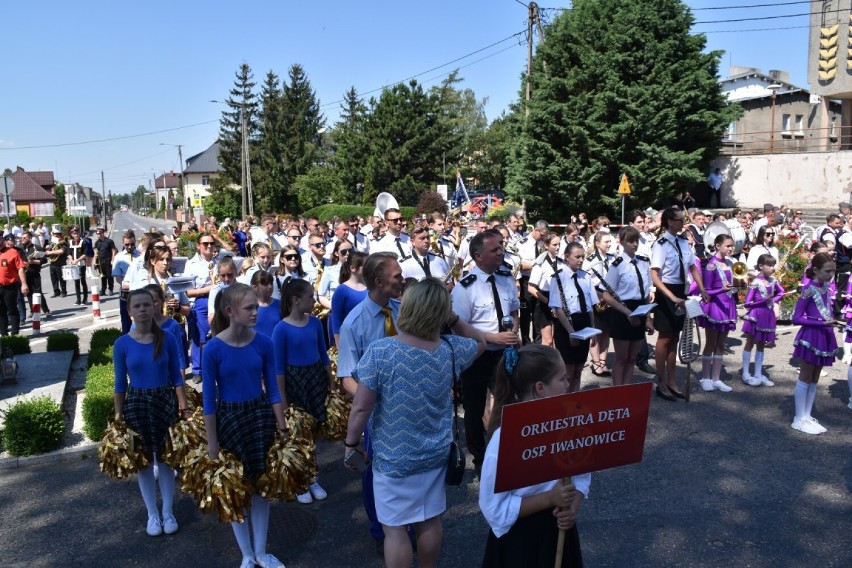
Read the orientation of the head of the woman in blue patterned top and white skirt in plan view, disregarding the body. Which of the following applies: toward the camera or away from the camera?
away from the camera

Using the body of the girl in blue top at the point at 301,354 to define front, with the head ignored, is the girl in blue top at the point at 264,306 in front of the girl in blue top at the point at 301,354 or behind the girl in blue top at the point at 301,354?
behind

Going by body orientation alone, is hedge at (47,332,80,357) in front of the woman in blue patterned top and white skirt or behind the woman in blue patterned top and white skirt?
in front

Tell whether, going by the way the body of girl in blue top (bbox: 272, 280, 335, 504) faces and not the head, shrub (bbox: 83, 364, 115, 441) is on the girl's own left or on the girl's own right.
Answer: on the girl's own right

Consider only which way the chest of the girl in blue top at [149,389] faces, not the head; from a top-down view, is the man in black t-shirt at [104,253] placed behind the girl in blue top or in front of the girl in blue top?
behind

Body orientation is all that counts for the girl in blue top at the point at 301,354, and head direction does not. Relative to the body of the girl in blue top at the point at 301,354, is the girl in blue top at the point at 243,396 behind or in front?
in front

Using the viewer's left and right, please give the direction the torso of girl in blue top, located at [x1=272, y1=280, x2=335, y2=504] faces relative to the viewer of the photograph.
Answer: facing the viewer

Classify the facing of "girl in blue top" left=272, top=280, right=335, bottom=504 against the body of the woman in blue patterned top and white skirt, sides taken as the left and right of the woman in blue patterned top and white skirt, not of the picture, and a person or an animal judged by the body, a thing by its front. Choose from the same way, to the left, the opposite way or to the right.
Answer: the opposite way

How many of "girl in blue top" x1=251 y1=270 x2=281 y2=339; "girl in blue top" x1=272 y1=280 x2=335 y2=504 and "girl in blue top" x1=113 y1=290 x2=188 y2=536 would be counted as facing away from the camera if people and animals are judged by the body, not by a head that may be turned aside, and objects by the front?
0

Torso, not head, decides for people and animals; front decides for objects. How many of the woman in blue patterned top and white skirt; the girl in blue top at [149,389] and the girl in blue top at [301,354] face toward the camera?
2

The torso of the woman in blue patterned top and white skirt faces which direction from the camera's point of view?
away from the camera

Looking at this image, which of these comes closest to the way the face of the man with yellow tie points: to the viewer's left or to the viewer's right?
to the viewer's right

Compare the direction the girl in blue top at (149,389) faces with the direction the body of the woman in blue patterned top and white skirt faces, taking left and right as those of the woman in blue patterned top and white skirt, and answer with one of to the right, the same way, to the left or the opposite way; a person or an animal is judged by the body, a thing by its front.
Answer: the opposite way

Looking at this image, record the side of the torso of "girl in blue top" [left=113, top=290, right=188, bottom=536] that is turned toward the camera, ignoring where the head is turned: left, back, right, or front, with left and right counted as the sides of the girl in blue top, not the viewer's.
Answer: front
